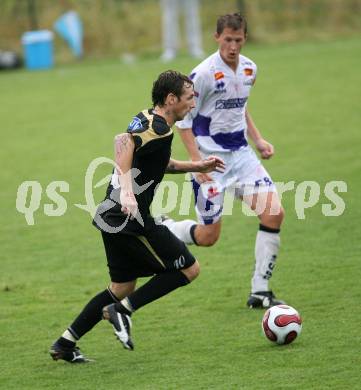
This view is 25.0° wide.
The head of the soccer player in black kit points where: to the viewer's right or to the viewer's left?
to the viewer's right

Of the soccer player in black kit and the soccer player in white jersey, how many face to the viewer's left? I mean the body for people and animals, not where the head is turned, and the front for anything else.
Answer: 0

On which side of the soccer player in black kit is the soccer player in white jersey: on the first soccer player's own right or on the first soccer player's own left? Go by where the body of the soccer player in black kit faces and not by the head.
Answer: on the first soccer player's own left

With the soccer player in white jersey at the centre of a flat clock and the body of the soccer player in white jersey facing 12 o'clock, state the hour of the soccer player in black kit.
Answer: The soccer player in black kit is roughly at 2 o'clock from the soccer player in white jersey.

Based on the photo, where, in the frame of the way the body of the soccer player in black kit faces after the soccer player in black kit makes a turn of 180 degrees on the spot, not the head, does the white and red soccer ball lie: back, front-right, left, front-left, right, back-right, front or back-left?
back

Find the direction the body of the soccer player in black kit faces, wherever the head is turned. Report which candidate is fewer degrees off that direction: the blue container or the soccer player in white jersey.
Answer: the soccer player in white jersey

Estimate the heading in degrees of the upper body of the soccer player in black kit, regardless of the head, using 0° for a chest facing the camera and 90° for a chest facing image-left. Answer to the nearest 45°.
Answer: approximately 270°

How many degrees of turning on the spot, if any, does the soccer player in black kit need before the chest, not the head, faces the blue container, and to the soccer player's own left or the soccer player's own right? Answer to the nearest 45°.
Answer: approximately 90° to the soccer player's own left

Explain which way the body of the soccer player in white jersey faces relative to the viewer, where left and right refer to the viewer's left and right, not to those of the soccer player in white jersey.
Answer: facing the viewer and to the right of the viewer
